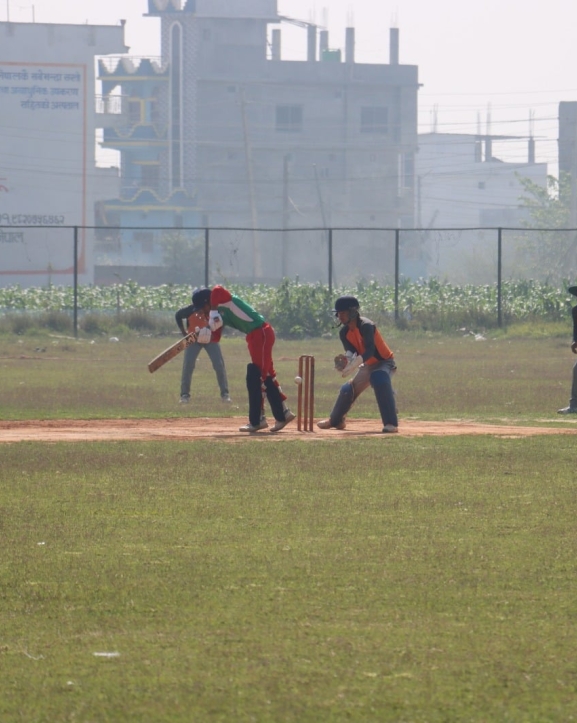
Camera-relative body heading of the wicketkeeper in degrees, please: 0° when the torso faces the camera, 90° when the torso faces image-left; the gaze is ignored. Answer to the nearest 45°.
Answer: approximately 45°

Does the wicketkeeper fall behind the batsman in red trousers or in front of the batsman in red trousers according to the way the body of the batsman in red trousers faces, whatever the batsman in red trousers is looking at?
behind
